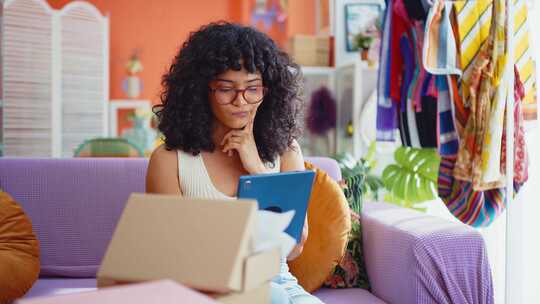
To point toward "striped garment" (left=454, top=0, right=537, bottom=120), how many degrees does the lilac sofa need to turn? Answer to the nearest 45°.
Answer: approximately 90° to its left

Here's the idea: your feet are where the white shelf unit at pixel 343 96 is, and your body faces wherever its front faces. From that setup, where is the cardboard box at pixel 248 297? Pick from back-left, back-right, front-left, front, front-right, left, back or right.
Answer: front

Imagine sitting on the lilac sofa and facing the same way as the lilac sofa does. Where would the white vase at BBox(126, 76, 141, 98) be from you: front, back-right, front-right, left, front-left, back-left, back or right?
back

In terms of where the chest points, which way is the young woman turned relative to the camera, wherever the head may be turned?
toward the camera

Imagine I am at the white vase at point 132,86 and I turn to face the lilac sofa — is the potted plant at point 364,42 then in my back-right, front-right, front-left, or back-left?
front-left

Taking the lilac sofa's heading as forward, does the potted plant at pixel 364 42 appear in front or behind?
behind

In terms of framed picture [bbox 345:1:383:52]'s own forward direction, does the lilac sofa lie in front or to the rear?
in front

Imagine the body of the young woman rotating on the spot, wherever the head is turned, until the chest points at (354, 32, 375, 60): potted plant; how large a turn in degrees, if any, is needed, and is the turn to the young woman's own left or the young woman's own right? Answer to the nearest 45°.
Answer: approximately 180°

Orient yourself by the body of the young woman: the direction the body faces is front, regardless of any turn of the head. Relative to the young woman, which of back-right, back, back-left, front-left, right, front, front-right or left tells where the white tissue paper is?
front

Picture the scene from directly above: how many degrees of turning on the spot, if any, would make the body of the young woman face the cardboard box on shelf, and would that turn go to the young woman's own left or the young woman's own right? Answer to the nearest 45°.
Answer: approximately 180°

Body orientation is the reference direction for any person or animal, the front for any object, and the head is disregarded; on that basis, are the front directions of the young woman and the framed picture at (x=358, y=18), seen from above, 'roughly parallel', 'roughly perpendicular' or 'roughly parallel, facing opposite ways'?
roughly parallel

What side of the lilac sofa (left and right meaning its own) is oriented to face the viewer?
front

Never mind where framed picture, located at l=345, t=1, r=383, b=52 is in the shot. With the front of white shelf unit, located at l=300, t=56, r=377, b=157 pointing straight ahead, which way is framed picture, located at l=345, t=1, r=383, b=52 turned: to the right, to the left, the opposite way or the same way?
the same way

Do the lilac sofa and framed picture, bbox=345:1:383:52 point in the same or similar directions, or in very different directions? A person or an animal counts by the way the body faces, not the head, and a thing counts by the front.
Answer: same or similar directions

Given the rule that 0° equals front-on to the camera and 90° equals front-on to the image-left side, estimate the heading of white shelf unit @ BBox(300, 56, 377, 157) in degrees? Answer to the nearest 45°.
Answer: approximately 0°

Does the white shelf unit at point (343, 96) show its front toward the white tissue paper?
yes

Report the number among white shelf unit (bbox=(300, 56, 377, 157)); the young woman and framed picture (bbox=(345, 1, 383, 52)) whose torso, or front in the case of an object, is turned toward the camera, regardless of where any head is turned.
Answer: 3

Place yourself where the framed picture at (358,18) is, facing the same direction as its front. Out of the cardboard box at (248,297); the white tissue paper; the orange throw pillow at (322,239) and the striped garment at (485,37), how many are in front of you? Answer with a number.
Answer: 4

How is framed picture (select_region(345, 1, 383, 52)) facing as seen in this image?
toward the camera
